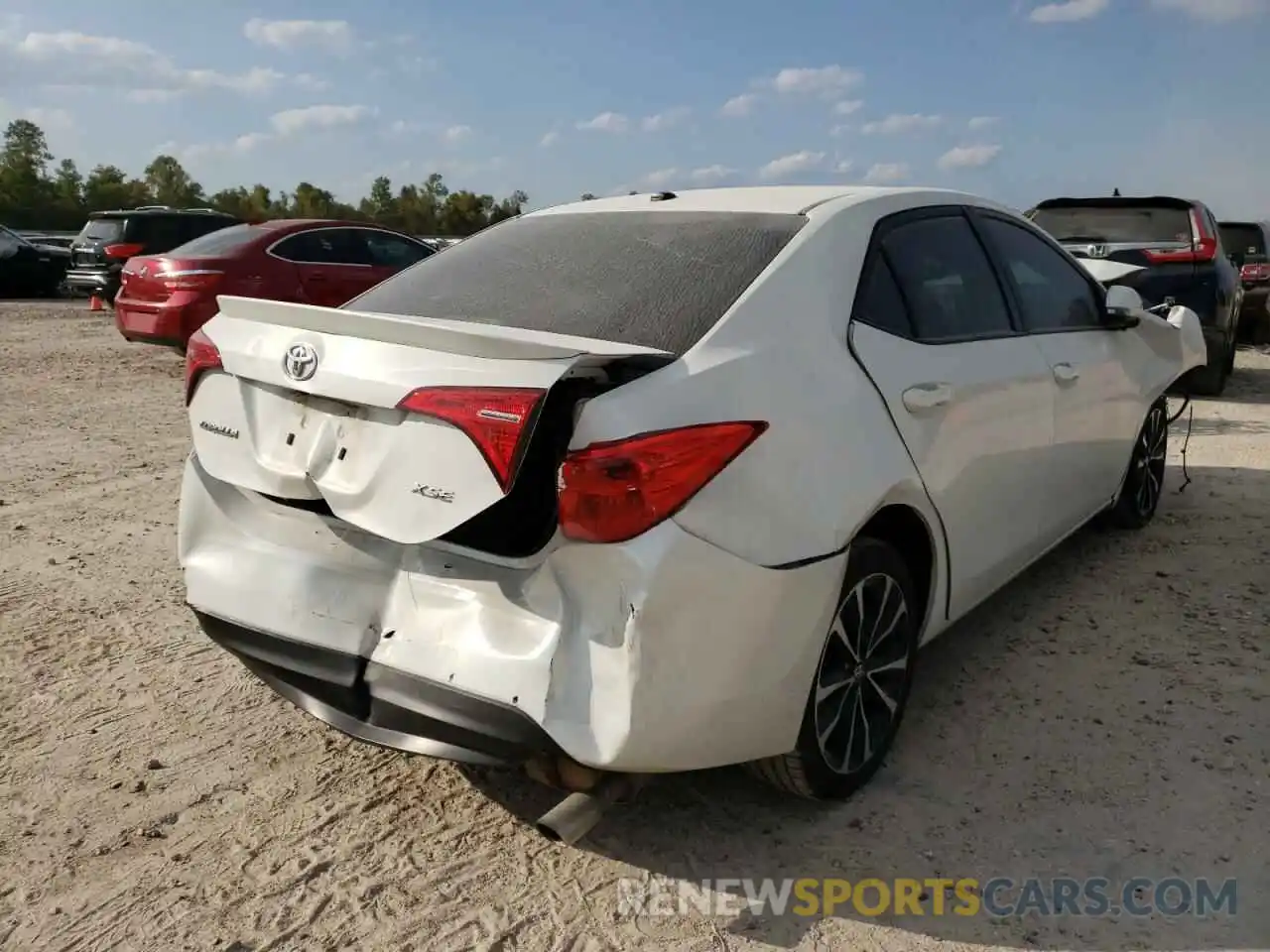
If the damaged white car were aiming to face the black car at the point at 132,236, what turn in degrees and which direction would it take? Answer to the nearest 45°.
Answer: approximately 90° to its left

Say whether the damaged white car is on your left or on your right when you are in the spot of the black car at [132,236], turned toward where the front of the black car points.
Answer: on your right

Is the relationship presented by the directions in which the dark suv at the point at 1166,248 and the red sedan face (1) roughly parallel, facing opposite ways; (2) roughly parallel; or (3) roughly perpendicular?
roughly parallel

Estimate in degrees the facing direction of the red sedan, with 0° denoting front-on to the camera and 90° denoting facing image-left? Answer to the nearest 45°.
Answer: approximately 225°

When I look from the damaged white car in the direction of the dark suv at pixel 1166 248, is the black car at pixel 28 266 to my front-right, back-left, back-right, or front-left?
front-left

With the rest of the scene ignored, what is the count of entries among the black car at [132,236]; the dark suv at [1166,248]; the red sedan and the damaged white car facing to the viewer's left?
0

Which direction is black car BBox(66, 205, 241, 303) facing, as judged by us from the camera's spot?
facing away from the viewer and to the right of the viewer

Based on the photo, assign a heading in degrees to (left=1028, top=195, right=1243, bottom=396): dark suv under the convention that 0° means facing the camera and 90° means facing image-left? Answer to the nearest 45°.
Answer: approximately 180°

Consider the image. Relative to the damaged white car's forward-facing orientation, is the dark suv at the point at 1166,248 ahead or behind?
ahead

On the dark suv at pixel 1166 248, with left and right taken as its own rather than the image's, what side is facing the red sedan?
left

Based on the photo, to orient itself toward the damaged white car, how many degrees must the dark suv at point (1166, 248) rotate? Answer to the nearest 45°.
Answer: approximately 180°

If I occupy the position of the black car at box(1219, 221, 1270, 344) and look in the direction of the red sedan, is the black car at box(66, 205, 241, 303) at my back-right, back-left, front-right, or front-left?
front-right

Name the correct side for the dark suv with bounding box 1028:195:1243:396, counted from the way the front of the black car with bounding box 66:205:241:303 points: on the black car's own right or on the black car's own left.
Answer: on the black car's own right

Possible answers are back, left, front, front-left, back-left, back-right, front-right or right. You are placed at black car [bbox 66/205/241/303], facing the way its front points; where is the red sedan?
back-right

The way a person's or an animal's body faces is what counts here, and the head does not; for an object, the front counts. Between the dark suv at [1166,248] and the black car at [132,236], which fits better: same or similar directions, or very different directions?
same or similar directions

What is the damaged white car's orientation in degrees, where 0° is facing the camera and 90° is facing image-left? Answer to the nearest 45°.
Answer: approximately 225°
